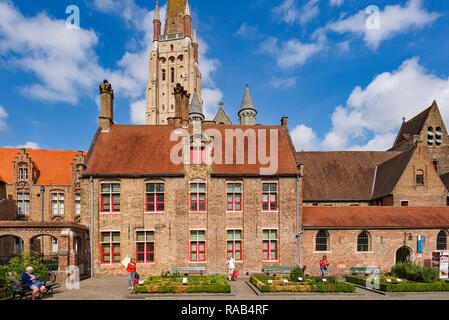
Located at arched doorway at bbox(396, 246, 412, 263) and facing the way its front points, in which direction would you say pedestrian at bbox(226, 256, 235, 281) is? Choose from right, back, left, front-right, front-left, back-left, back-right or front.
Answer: front-right

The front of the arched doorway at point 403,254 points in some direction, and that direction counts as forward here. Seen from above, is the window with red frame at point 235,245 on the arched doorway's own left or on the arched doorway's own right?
on the arched doorway's own right

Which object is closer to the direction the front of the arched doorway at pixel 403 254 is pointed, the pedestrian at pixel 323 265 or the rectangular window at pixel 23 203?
the pedestrian

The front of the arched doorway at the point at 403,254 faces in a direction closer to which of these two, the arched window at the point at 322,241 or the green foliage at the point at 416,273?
the green foliage

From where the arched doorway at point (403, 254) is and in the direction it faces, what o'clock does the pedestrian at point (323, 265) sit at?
The pedestrian is roughly at 3 o'clock from the arched doorway.

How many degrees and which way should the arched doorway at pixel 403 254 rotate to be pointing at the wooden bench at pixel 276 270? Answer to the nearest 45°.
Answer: approximately 45° to its right

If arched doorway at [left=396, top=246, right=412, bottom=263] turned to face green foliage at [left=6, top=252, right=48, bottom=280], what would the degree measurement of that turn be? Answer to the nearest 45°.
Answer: approximately 45° to its right

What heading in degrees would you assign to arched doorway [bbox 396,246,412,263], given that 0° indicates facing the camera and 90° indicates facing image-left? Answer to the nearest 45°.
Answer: approximately 0°
